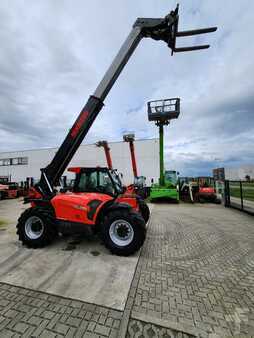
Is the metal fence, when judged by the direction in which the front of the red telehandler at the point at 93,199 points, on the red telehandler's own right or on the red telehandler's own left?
on the red telehandler's own left

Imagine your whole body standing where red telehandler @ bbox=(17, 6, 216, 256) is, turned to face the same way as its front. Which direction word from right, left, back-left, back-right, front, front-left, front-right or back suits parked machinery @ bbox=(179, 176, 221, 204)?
left

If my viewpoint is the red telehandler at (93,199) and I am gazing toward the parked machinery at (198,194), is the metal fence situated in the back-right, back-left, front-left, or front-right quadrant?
front-right

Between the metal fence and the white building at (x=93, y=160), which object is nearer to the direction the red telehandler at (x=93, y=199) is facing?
the metal fence

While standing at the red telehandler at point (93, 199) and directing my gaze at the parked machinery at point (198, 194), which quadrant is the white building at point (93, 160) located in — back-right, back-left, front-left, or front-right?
front-left

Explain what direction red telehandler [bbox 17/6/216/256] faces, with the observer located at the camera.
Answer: facing the viewer and to the right of the viewer

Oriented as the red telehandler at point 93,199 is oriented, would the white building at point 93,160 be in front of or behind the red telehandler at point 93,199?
behind
